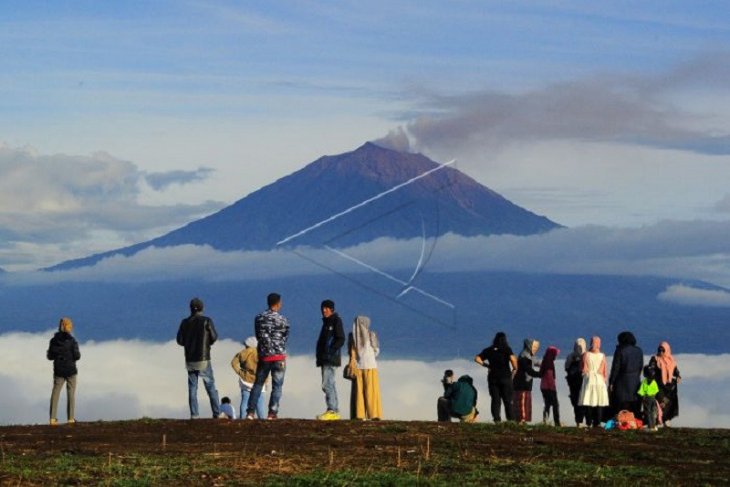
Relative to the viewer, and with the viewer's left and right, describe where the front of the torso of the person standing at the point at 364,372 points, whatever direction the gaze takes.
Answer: facing away from the viewer

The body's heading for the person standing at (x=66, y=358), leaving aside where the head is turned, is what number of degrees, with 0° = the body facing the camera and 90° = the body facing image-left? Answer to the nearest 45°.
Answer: approximately 180°

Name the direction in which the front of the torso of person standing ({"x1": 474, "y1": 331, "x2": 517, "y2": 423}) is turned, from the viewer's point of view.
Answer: away from the camera

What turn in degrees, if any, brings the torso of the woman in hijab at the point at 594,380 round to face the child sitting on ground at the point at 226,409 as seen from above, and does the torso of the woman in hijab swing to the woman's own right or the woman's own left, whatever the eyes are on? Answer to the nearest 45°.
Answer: approximately 90° to the woman's own left

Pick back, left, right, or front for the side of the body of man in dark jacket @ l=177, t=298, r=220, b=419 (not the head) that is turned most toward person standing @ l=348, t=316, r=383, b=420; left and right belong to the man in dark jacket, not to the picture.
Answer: right

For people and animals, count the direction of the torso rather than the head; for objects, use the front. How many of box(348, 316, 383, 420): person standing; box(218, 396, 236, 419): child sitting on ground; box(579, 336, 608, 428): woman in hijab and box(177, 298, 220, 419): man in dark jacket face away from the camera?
4

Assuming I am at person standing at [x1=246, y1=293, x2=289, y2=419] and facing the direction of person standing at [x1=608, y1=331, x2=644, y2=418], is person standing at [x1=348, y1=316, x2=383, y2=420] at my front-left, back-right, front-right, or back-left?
front-left

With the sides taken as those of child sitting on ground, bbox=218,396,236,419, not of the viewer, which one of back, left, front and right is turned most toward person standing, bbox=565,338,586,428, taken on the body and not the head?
right

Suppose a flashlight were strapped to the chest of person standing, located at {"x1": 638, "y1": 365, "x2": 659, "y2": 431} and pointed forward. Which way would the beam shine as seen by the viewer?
away from the camera

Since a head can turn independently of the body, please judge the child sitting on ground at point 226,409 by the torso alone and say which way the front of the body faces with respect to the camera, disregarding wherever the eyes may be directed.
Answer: away from the camera

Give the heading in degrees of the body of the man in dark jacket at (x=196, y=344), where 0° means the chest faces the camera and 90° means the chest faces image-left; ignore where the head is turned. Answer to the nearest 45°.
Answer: approximately 180°

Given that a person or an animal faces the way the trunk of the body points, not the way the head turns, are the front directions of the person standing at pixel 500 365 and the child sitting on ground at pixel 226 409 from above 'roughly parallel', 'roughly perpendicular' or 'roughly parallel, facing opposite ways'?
roughly parallel

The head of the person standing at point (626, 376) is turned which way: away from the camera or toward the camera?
away from the camera
